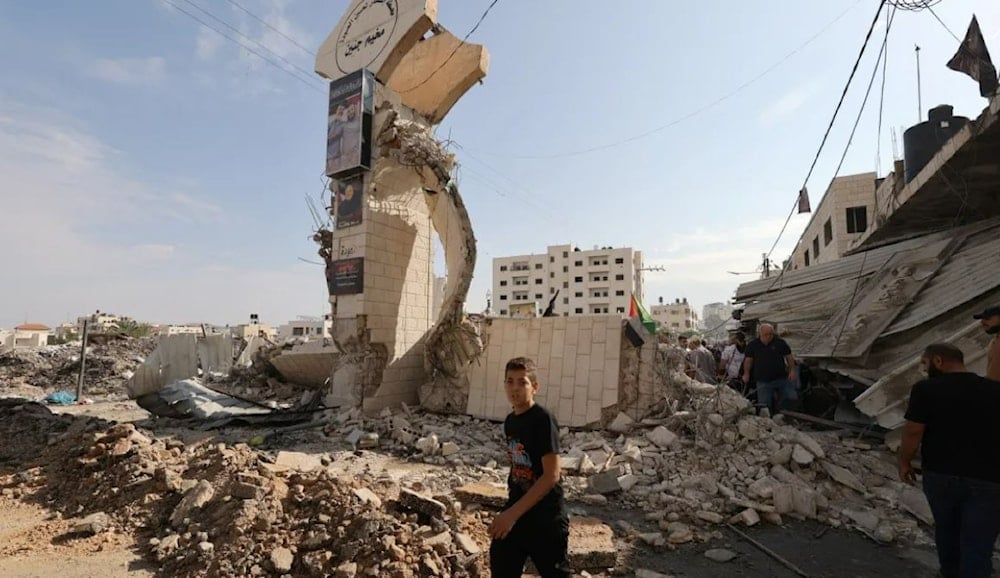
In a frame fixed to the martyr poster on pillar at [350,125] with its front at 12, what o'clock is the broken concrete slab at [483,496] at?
The broken concrete slab is roughly at 10 o'clock from the martyr poster on pillar.

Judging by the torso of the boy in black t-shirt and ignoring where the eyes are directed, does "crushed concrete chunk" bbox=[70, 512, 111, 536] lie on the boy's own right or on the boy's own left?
on the boy's own right

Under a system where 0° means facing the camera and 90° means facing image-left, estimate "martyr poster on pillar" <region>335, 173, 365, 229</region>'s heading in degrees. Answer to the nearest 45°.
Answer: approximately 45°

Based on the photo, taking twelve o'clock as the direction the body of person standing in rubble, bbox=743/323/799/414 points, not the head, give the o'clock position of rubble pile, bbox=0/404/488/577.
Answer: The rubble pile is roughly at 1 o'clock from the person standing in rubble.

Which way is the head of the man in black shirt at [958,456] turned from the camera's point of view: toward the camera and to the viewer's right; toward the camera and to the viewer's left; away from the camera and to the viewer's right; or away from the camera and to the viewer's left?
away from the camera and to the viewer's left

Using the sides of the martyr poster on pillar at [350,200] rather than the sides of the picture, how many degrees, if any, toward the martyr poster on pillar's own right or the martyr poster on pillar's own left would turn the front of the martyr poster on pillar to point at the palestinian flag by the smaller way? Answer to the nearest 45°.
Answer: approximately 90° to the martyr poster on pillar's own left

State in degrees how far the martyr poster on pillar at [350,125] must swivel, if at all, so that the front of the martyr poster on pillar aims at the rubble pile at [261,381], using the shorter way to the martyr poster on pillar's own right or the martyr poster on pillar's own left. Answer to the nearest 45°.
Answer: approximately 135° to the martyr poster on pillar's own right
